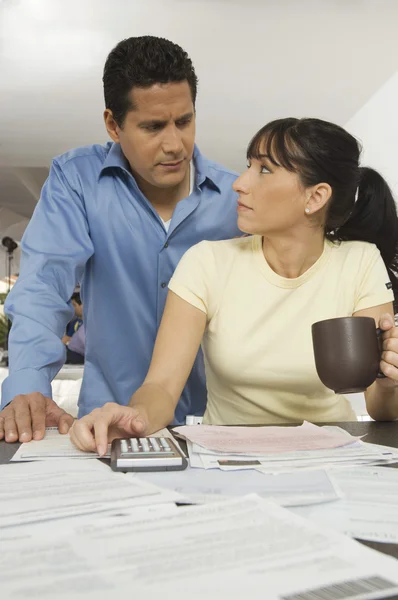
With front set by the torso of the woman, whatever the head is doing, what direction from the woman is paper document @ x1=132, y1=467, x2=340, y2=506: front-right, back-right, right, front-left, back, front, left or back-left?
front

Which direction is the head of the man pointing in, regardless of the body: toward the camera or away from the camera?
toward the camera

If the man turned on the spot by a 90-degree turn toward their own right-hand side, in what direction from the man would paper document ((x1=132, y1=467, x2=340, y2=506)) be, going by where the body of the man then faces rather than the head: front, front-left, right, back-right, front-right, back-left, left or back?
front-left

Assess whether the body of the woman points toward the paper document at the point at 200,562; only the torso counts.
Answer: yes

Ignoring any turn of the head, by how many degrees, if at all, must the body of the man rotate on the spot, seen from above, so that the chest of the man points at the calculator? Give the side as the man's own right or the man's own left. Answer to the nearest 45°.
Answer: approximately 45° to the man's own right

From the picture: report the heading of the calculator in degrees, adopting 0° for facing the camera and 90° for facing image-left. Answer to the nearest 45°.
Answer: approximately 180°

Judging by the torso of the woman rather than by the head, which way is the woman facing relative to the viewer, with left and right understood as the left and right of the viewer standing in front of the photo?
facing the viewer

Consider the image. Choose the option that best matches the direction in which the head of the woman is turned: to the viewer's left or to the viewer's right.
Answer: to the viewer's left

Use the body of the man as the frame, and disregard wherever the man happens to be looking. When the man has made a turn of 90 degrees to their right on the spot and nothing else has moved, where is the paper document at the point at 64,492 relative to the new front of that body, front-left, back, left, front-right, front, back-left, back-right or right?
front-left

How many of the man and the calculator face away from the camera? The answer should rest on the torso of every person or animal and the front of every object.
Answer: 1

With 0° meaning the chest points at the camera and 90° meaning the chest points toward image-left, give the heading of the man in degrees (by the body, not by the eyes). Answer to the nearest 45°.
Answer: approximately 315°
